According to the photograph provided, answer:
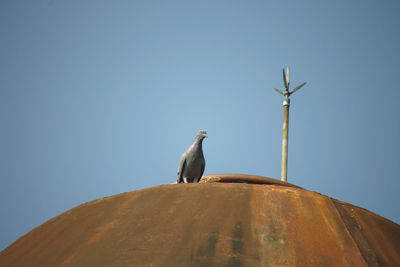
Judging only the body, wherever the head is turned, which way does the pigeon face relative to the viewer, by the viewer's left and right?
facing the viewer and to the right of the viewer
